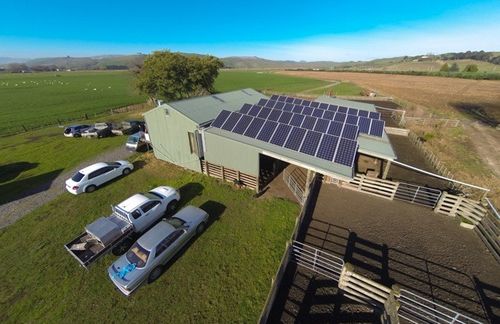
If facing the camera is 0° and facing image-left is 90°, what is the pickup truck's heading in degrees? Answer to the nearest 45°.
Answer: approximately 225°

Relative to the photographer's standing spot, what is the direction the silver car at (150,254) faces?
facing away from the viewer and to the right of the viewer

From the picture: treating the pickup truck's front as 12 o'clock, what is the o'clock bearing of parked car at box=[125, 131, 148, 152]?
The parked car is roughly at 11 o'clock from the pickup truck.

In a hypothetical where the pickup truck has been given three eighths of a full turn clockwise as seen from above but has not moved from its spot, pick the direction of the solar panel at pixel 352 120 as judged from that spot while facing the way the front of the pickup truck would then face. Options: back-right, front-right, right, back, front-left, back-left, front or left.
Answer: left

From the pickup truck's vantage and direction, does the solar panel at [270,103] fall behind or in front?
in front

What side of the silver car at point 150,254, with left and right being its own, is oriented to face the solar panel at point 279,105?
front

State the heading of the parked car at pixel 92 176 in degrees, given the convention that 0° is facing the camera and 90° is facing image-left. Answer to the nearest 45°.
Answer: approximately 225°

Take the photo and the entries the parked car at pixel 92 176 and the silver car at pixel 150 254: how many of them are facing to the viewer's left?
0

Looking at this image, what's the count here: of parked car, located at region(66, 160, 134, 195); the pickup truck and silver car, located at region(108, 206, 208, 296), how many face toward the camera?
0

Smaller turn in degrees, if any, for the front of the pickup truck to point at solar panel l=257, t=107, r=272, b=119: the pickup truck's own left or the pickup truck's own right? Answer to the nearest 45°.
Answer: approximately 45° to the pickup truck's own right

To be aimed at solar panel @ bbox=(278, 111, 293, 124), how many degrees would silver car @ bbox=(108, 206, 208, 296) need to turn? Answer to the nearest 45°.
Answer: approximately 45° to its right

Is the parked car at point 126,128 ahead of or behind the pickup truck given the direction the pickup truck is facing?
ahead

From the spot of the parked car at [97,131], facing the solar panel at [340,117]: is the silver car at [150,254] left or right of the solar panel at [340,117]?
right
